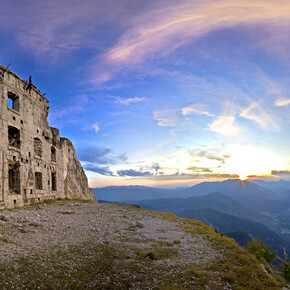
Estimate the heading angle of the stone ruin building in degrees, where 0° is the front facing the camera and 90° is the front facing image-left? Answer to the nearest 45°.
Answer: approximately 315°

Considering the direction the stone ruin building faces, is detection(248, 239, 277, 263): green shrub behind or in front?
in front
